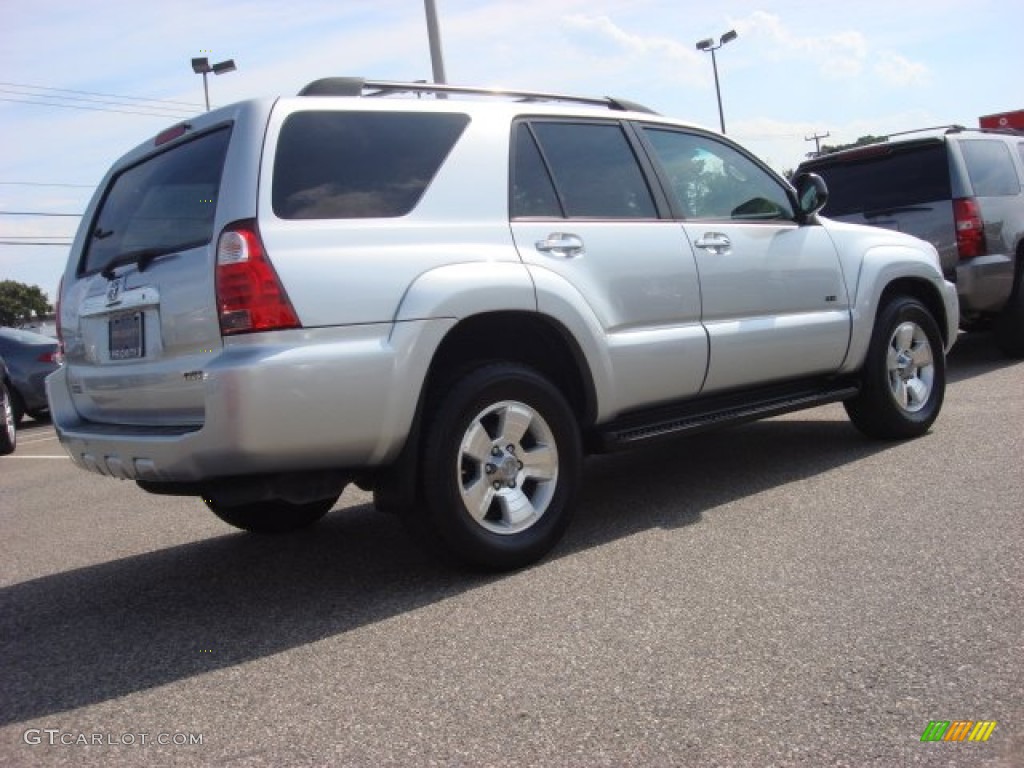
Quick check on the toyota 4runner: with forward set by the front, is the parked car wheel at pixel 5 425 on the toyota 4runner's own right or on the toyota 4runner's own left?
on the toyota 4runner's own left

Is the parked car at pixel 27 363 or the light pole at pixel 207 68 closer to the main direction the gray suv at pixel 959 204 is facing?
the light pole

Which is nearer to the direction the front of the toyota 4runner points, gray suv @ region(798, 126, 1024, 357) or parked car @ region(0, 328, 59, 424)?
the gray suv

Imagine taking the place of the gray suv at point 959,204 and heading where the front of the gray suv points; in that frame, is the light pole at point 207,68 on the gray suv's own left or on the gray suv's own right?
on the gray suv's own left

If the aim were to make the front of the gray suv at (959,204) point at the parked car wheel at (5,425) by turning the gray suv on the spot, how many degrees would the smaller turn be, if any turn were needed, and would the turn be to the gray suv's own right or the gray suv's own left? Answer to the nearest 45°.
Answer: approximately 135° to the gray suv's own left

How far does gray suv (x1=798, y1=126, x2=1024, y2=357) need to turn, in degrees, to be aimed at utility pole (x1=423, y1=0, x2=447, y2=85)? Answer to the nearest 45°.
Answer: approximately 90° to its left

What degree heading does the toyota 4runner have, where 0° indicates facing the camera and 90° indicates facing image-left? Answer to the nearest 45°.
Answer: approximately 225°

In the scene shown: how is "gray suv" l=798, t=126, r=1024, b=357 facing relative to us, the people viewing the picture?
facing away from the viewer and to the right of the viewer

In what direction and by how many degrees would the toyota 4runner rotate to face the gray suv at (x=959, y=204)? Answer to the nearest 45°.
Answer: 0° — it already faces it

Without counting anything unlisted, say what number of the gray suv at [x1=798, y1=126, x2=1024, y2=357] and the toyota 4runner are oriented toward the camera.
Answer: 0
